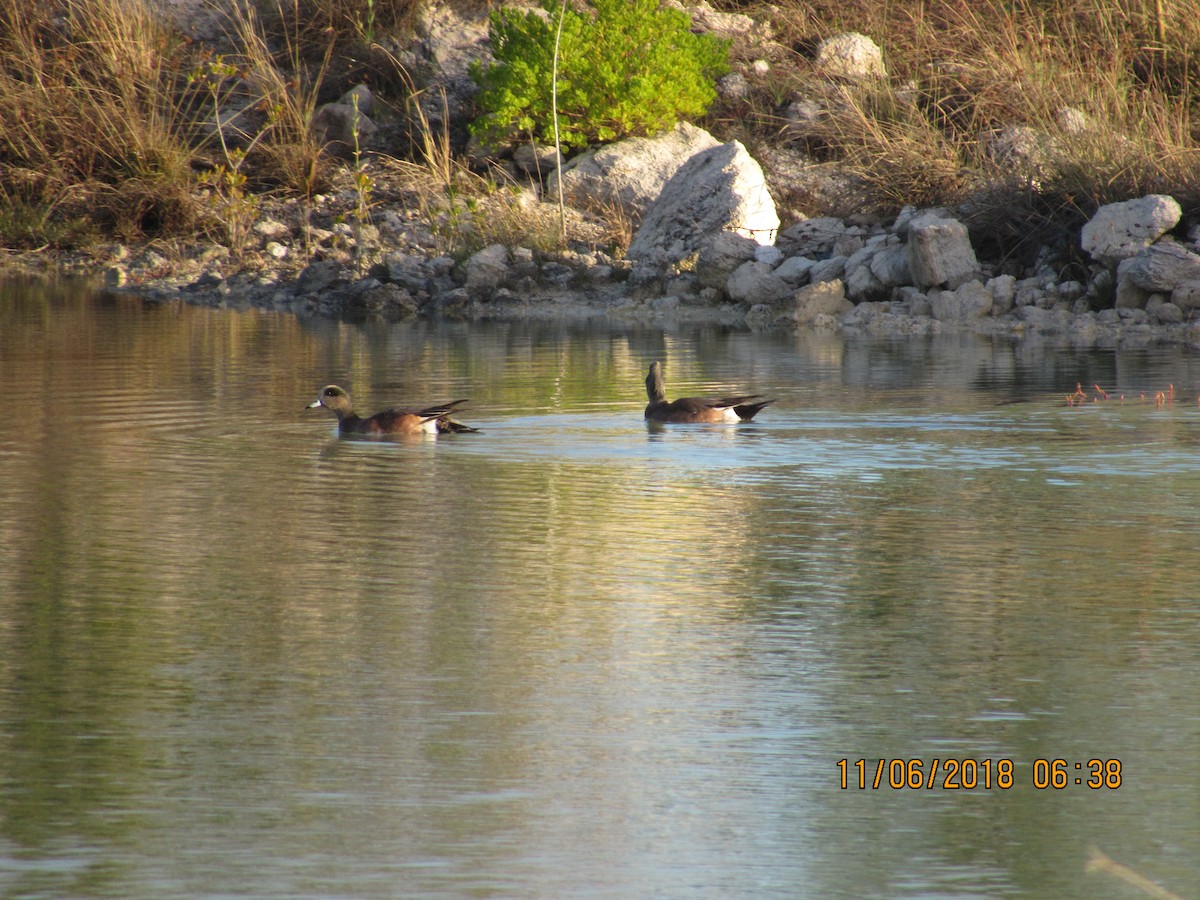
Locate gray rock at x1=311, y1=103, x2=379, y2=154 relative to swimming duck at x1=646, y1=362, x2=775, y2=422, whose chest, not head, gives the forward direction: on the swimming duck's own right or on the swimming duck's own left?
on the swimming duck's own right

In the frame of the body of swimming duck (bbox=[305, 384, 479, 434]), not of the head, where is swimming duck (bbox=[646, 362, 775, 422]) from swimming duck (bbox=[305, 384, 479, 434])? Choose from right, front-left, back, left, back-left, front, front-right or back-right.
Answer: back

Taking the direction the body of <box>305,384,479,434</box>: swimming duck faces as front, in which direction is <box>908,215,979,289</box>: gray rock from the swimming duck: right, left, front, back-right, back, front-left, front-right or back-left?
back-right

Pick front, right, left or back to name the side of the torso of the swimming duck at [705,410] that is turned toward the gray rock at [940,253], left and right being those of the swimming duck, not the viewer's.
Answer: right

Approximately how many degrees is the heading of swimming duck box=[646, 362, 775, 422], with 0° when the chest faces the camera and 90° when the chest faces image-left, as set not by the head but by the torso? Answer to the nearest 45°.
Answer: approximately 90°

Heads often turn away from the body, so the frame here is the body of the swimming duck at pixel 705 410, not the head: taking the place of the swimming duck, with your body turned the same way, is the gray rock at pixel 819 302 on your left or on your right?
on your right

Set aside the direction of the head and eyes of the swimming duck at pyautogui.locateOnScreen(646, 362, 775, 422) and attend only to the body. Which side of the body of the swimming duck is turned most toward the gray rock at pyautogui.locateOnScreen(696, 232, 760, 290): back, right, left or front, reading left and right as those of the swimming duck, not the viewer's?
right

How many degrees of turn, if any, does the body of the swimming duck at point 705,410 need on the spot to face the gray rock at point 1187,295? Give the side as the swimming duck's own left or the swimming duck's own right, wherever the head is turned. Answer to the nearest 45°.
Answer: approximately 135° to the swimming duck's own right

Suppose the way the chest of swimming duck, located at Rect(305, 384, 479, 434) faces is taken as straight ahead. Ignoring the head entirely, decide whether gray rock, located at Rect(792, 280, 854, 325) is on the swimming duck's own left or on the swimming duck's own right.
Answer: on the swimming duck's own right

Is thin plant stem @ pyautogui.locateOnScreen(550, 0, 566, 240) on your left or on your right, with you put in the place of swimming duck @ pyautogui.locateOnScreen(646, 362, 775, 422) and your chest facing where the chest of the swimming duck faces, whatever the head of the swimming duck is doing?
on your right

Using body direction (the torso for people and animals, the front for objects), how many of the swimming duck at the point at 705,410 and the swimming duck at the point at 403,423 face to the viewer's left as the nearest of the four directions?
2

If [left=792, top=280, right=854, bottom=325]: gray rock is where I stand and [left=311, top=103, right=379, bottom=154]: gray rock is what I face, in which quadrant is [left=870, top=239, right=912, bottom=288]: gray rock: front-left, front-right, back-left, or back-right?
back-right

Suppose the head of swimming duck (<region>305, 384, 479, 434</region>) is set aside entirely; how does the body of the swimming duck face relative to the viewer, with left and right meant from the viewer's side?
facing to the left of the viewer
